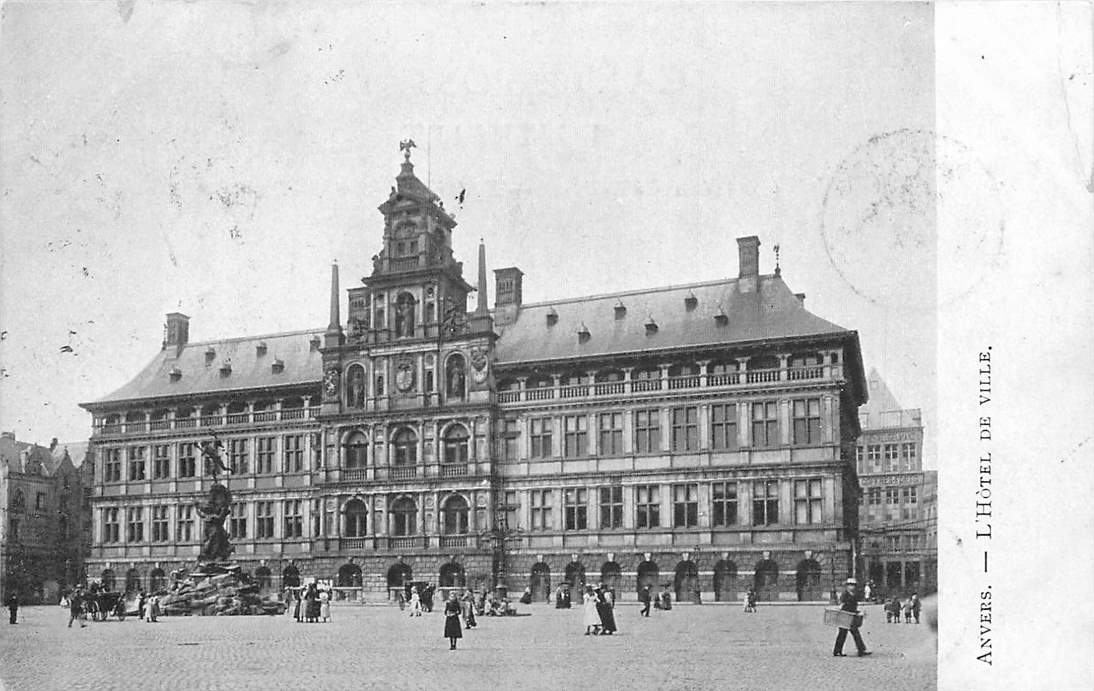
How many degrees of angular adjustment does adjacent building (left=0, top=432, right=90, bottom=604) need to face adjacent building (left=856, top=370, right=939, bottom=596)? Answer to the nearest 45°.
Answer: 0° — it already faces it

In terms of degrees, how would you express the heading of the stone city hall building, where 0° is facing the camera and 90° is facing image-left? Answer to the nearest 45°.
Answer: approximately 45°

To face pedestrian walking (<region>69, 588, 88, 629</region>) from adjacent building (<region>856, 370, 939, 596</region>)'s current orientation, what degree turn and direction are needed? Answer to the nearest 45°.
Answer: approximately 90° to its right

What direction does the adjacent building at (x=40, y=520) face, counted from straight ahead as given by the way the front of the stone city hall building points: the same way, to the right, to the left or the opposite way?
to the left
